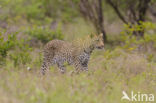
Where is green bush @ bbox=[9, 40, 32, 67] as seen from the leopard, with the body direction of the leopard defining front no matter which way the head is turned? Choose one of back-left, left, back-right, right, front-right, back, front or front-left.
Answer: back

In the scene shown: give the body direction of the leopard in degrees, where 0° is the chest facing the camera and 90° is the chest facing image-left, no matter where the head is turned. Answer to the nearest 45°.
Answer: approximately 270°
